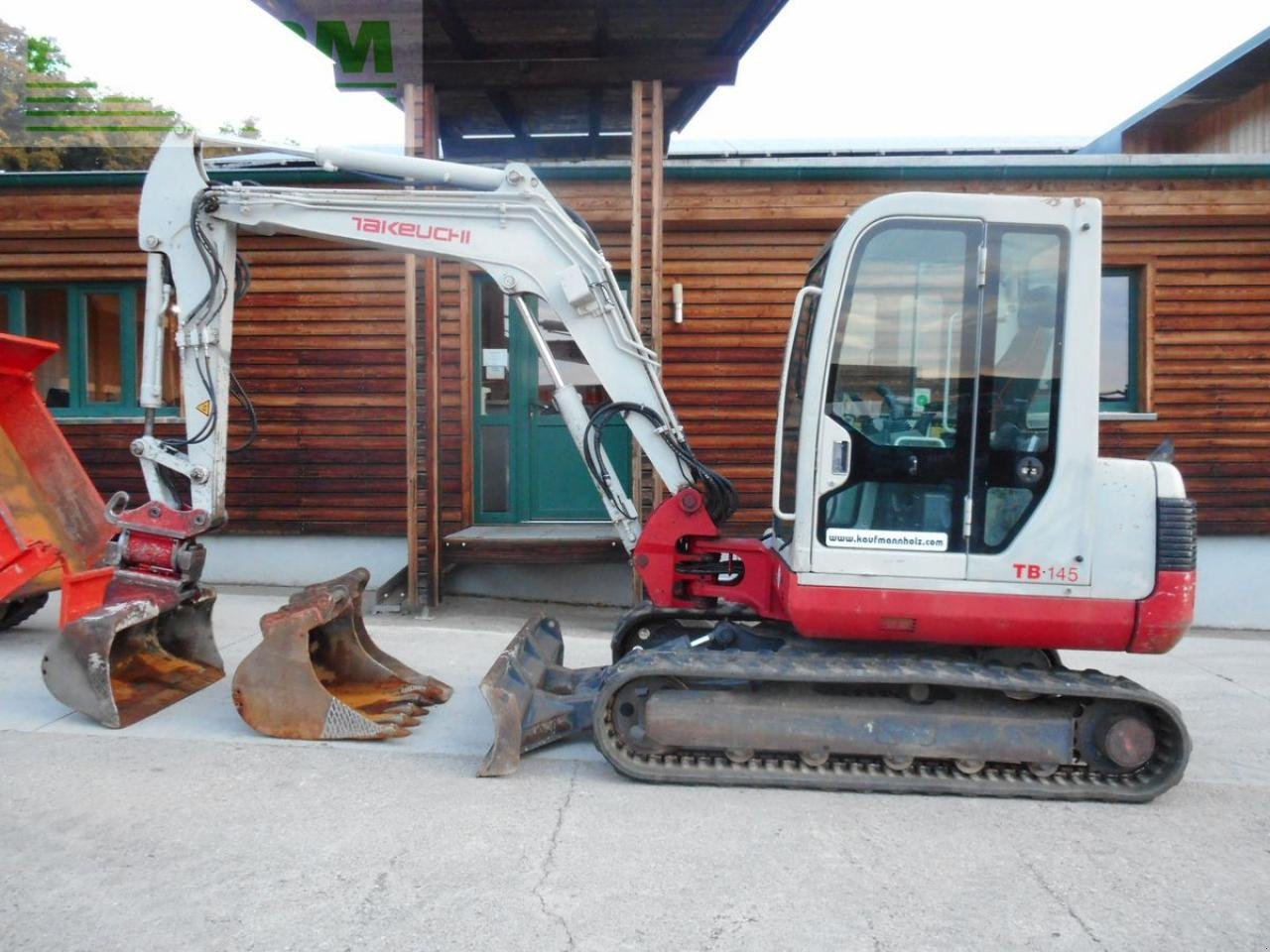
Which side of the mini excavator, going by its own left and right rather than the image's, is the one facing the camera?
left

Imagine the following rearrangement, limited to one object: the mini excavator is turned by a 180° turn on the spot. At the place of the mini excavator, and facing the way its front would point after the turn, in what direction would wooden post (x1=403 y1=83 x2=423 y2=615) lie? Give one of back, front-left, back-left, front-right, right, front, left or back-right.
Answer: back-left

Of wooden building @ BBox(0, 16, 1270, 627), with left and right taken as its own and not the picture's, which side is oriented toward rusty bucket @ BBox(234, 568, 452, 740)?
front

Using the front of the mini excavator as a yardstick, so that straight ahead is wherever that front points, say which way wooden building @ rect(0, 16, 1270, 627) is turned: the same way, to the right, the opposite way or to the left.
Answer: to the left

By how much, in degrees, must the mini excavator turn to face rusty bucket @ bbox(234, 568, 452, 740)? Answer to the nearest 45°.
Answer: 0° — it already faces it

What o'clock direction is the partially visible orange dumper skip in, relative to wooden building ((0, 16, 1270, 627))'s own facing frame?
The partially visible orange dumper skip is roughly at 2 o'clock from the wooden building.

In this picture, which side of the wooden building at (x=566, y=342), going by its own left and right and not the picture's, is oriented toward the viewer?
front

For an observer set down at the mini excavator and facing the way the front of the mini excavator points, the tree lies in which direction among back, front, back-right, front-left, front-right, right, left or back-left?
front-right

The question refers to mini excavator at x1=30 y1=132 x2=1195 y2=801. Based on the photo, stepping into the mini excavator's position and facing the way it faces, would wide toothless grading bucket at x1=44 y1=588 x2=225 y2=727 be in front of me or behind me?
in front

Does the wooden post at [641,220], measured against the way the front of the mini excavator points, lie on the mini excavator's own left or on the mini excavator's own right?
on the mini excavator's own right

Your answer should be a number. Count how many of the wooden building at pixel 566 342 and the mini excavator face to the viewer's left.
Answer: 1
